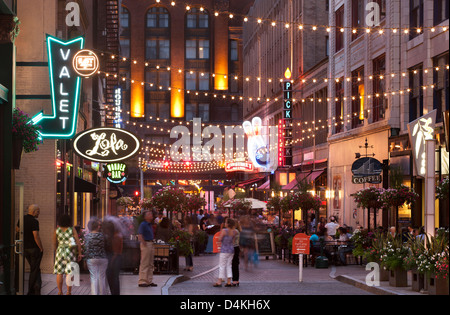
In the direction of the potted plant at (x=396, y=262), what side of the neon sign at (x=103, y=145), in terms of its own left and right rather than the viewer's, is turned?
left

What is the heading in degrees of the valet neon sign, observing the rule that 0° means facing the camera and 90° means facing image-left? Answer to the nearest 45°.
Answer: approximately 0°

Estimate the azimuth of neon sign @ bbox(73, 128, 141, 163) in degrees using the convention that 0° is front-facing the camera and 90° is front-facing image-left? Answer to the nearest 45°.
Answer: approximately 0°
